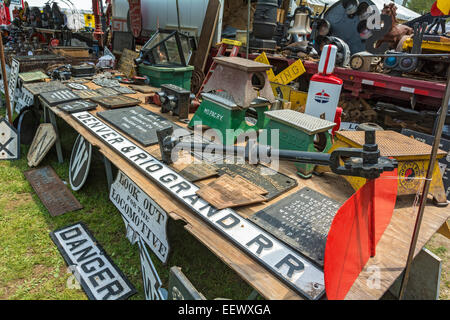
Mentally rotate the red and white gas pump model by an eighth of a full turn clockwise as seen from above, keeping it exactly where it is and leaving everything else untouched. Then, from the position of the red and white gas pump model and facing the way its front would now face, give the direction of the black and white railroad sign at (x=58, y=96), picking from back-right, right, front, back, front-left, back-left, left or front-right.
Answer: front-right

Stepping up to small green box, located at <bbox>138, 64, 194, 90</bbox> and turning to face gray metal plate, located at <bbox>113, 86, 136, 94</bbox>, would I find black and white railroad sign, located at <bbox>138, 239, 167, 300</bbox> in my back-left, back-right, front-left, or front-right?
front-left

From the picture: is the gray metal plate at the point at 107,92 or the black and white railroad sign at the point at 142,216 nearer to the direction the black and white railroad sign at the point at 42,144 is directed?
the black and white railroad sign

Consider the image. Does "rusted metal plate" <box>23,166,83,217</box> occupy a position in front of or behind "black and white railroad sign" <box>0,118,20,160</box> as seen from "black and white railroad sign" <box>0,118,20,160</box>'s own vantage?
in front

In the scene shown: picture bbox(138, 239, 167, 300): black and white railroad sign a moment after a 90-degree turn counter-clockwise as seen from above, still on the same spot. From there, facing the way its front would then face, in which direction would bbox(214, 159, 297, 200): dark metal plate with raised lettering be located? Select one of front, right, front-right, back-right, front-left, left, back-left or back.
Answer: left

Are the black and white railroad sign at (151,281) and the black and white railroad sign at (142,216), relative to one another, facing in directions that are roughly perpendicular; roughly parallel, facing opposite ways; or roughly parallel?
roughly parallel

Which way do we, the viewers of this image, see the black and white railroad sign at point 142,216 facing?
facing the viewer and to the left of the viewer

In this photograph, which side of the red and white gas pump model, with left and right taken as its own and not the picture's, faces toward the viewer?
front

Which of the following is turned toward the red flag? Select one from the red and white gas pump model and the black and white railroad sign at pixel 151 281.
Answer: the red and white gas pump model

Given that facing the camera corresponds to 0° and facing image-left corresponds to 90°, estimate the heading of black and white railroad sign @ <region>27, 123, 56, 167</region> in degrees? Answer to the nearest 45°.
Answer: approximately 45°

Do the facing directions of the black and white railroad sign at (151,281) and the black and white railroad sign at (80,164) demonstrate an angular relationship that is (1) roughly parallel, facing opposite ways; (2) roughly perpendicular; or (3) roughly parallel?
roughly parallel

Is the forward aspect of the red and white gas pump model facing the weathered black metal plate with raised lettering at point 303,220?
yes

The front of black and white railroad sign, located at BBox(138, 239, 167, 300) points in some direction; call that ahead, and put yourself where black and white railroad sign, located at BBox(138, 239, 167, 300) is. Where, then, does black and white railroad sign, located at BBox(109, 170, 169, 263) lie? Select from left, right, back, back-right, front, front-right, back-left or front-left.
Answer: back-right

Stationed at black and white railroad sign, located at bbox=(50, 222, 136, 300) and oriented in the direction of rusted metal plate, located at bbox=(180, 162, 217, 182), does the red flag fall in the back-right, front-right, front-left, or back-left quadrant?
front-right

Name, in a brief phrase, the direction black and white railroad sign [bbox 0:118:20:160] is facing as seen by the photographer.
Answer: facing the viewer
